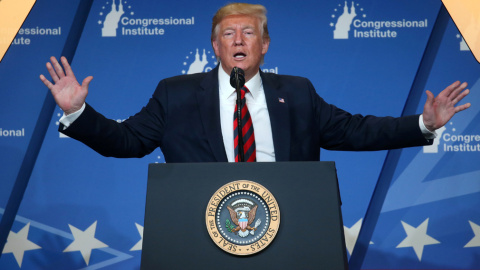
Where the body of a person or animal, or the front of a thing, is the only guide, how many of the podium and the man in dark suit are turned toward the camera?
2

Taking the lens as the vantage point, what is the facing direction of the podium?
facing the viewer
